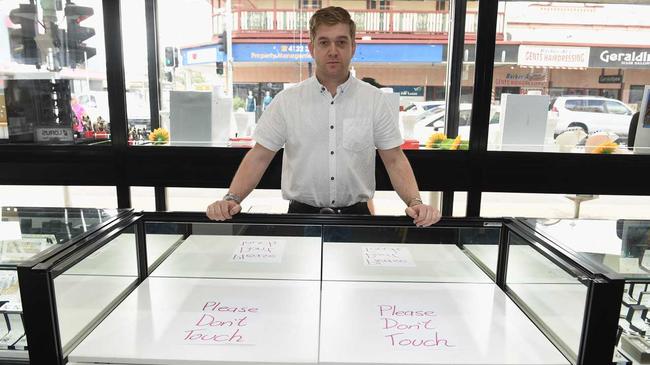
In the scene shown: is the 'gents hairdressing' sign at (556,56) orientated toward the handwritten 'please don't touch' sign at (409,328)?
yes

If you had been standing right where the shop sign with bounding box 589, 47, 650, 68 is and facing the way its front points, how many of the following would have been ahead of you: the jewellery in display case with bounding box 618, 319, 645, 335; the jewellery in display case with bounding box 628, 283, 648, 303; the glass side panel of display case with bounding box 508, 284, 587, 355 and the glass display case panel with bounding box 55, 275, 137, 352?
4

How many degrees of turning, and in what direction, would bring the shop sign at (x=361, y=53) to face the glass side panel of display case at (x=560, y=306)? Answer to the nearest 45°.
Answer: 0° — it already faces it

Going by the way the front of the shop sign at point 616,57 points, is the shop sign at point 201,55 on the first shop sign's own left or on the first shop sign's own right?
on the first shop sign's own right

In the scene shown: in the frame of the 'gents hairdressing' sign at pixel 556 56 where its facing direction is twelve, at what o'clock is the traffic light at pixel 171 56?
The traffic light is roughly at 2 o'clock from the 'gents hairdressing' sign.

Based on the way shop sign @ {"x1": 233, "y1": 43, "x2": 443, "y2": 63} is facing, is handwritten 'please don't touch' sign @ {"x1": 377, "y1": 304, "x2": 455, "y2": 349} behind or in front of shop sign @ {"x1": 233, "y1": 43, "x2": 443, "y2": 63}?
in front

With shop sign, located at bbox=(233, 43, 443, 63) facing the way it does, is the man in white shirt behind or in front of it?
in front
